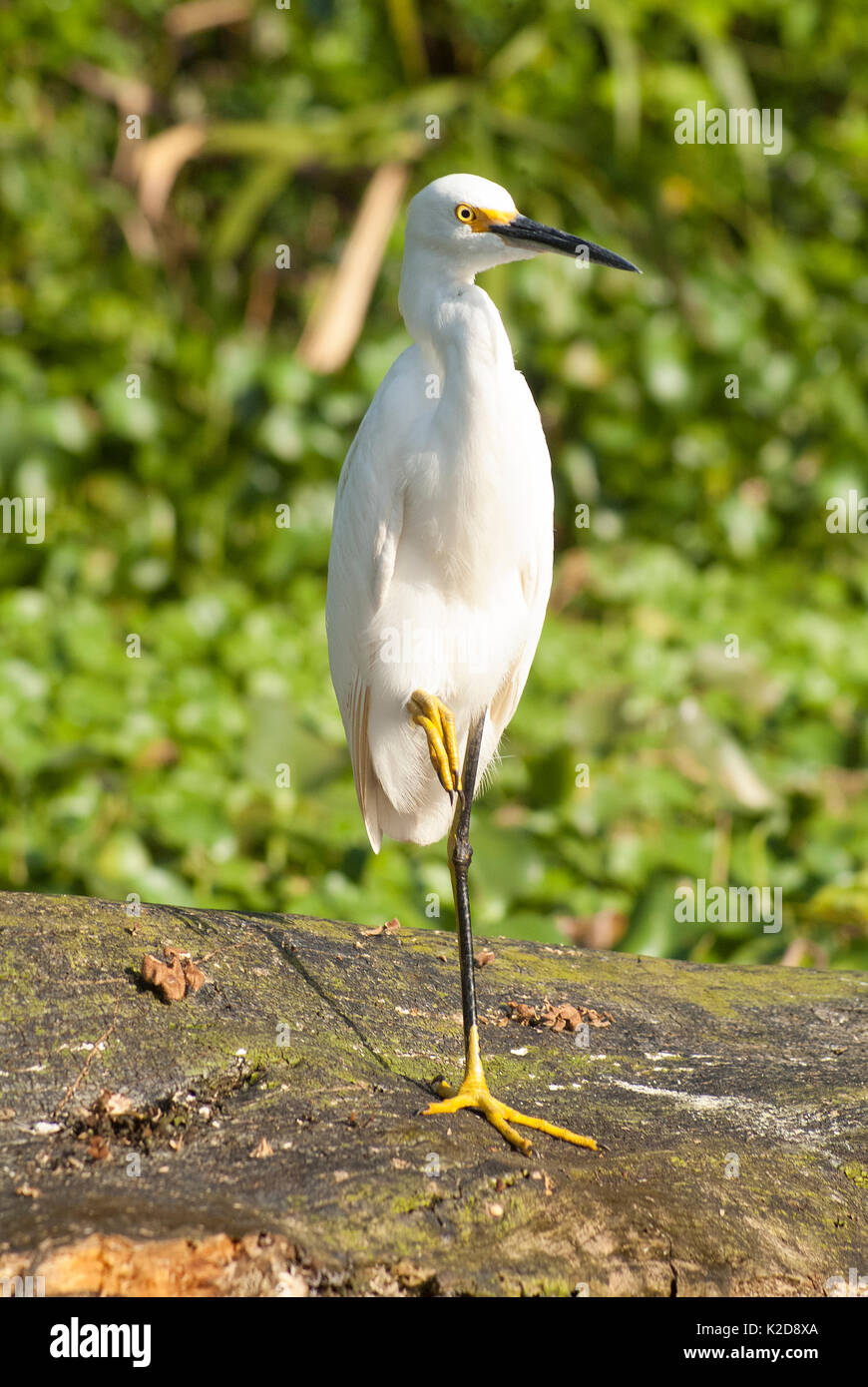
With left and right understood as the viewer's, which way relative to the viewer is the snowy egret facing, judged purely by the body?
facing the viewer and to the right of the viewer
